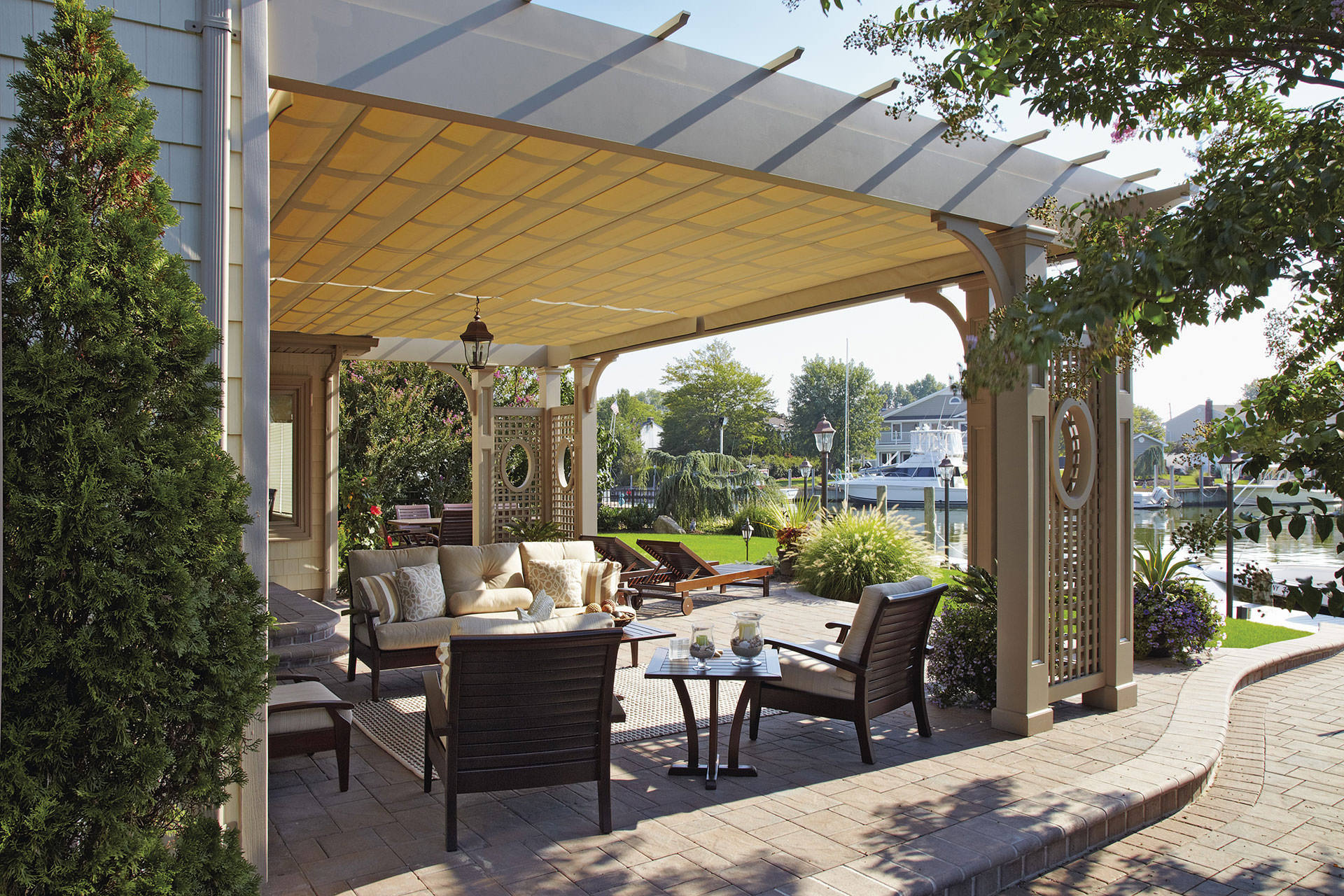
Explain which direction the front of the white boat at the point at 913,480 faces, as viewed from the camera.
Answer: facing to the left of the viewer

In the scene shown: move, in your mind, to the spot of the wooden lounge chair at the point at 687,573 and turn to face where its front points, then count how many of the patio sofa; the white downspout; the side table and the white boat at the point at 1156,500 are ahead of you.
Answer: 1

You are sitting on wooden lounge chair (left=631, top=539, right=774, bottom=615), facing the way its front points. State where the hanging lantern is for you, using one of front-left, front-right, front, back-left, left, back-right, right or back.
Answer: back

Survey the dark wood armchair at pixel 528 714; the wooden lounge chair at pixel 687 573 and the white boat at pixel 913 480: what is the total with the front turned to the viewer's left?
1

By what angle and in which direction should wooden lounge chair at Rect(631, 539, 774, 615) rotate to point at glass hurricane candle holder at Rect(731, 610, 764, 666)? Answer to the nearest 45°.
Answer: approximately 135° to its right

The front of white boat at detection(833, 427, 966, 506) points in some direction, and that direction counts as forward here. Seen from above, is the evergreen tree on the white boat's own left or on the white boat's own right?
on the white boat's own left

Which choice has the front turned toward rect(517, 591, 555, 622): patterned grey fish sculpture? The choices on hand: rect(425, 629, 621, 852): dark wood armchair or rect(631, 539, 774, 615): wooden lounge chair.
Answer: the dark wood armchair

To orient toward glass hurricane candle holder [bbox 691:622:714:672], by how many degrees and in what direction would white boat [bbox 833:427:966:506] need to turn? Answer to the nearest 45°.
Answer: approximately 90° to its left

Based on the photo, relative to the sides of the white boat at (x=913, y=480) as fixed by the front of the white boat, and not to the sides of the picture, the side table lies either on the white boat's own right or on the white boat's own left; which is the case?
on the white boat's own left

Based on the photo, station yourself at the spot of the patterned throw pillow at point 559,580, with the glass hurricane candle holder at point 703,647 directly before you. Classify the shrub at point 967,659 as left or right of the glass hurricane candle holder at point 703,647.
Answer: left

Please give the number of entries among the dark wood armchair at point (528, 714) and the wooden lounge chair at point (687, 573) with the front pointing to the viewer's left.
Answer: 0

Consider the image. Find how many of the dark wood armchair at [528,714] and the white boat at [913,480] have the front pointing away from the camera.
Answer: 1

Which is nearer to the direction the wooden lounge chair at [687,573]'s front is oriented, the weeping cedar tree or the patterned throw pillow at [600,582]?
the weeping cedar tree

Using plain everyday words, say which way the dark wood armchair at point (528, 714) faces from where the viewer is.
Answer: facing away from the viewer

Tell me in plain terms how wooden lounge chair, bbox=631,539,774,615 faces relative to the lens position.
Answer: facing away from the viewer and to the right of the viewer
